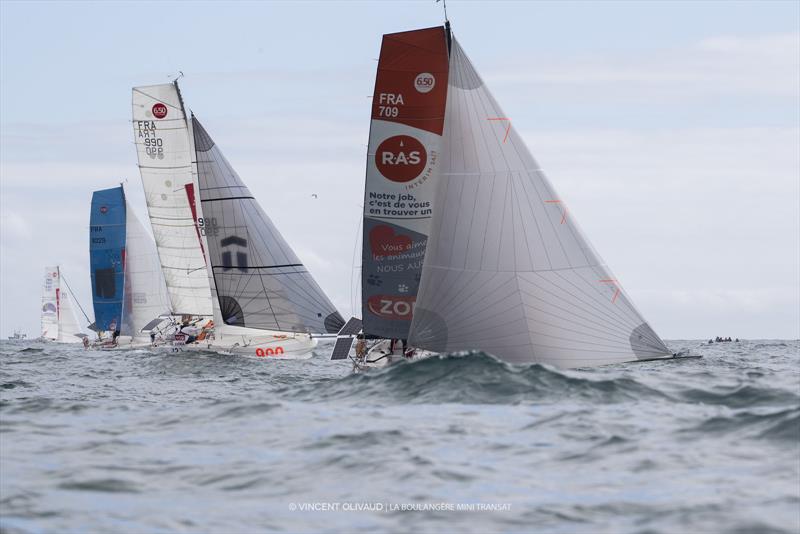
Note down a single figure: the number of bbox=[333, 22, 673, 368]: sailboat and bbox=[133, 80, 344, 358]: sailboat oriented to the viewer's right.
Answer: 2

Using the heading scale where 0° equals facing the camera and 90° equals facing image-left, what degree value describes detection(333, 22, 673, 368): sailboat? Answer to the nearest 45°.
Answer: approximately 270°

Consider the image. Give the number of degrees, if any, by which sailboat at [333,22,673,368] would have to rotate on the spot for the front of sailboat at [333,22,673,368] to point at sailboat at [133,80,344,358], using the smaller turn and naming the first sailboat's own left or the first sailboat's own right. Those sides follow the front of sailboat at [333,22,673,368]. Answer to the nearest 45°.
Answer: approximately 135° to the first sailboat's own left

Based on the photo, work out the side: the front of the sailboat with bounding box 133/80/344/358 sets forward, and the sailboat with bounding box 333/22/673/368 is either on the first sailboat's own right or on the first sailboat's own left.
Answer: on the first sailboat's own right

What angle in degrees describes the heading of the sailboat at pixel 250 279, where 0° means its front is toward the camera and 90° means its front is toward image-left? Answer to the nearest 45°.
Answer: approximately 270°

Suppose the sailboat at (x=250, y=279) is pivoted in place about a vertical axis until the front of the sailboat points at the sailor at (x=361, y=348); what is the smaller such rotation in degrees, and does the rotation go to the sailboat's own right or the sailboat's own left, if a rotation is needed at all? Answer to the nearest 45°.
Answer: approximately 90° to the sailboat's own right
